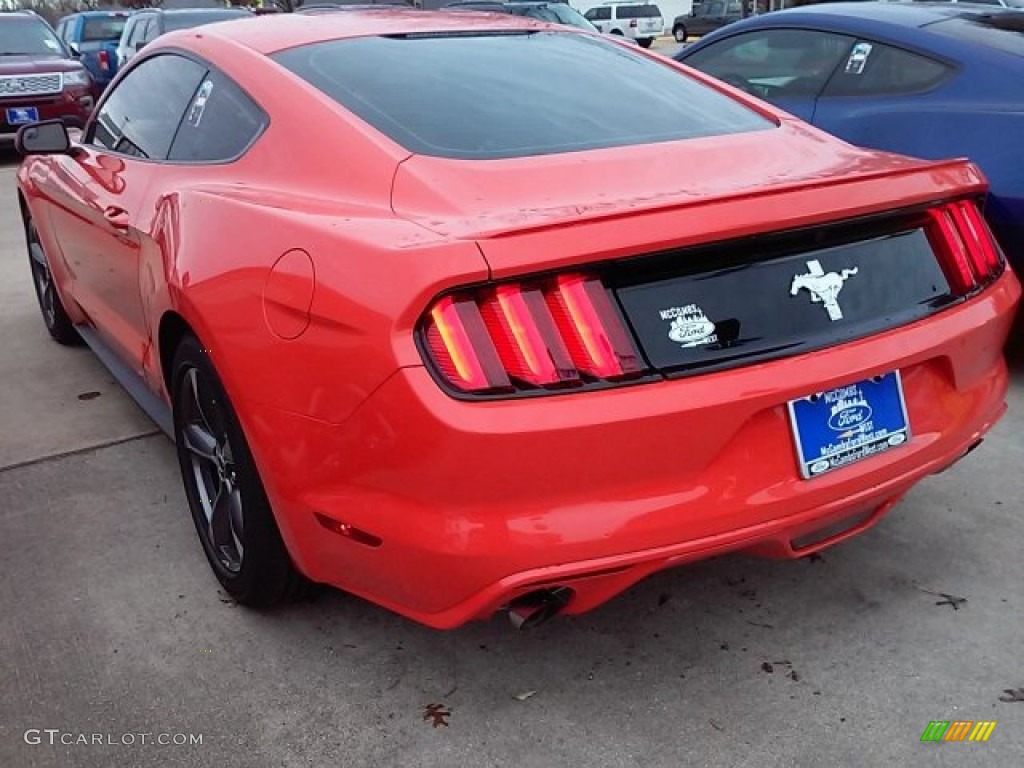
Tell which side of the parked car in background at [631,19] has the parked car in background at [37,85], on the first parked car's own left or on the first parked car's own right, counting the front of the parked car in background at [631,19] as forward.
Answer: on the first parked car's own left

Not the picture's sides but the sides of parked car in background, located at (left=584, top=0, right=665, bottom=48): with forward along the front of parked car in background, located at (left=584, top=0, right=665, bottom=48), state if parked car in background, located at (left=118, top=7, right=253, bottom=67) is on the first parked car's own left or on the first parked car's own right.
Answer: on the first parked car's own left

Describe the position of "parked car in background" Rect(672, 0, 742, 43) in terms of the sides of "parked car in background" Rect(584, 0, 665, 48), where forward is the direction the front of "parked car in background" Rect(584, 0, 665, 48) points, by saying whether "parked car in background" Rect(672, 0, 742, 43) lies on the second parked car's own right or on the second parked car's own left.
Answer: on the second parked car's own right

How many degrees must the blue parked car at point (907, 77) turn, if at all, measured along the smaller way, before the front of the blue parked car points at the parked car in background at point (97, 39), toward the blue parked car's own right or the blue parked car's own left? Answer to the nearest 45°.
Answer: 0° — it already faces it

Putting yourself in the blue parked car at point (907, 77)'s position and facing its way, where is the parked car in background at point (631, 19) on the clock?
The parked car in background is roughly at 1 o'clock from the blue parked car.

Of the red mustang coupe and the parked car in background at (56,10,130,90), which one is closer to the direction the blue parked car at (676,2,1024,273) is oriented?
the parked car in background

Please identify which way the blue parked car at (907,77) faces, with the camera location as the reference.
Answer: facing away from the viewer and to the left of the viewer

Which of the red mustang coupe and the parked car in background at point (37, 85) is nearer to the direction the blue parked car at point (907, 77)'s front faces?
the parked car in background

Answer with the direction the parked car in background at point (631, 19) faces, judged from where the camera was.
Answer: facing away from the viewer and to the left of the viewer

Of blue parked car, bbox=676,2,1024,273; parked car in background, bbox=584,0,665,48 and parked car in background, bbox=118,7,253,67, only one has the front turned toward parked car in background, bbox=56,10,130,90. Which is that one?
the blue parked car
